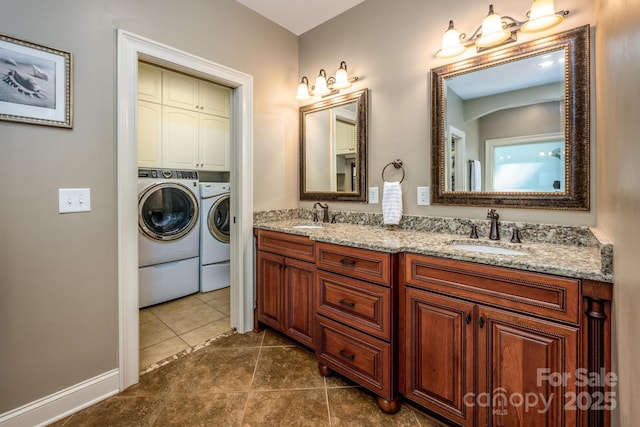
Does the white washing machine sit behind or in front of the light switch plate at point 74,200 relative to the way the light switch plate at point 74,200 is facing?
behind

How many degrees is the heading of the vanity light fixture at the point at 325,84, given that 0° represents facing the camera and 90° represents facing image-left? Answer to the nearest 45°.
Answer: approximately 45°

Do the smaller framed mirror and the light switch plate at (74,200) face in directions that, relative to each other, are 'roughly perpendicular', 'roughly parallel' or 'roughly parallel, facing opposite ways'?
roughly perpendicular

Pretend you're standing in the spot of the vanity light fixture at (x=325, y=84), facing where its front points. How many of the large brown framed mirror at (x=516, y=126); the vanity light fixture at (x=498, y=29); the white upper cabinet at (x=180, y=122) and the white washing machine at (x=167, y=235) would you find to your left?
2

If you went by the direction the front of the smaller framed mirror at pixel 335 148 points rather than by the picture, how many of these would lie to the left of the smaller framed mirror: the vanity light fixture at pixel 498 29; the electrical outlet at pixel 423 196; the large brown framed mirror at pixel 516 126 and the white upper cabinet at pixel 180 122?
3
